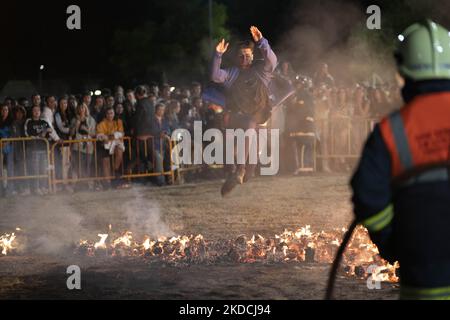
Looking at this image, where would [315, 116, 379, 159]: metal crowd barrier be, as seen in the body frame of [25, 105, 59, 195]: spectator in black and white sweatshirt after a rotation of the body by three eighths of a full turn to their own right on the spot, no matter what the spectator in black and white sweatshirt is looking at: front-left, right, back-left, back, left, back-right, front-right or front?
back-right

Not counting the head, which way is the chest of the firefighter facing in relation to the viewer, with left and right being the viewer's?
facing away from the viewer

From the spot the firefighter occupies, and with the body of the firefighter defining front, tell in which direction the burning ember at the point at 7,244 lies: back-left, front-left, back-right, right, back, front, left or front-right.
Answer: front-left

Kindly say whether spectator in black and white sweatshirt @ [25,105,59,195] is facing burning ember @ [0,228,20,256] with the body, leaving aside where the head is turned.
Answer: yes

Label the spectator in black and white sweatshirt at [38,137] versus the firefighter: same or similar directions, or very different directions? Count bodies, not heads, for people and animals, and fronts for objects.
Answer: very different directions

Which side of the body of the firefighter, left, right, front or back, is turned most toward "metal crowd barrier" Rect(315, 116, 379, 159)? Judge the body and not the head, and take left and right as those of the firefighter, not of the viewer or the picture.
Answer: front

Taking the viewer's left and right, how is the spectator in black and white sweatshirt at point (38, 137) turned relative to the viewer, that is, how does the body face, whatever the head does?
facing the viewer

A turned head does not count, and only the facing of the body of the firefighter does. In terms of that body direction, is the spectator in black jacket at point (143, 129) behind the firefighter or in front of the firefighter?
in front

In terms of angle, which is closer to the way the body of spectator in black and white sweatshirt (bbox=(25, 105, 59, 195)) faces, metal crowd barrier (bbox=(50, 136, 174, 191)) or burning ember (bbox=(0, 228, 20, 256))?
the burning ember

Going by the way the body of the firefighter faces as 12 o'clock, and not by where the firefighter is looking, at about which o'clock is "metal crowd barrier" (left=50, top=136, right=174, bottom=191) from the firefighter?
The metal crowd barrier is roughly at 11 o'clock from the firefighter.

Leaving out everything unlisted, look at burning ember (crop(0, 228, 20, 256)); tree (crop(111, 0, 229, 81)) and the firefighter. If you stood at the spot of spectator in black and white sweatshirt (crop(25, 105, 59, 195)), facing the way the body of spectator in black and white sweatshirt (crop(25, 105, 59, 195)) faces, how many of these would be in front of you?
2

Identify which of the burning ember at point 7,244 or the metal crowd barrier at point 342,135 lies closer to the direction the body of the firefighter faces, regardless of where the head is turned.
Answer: the metal crowd barrier

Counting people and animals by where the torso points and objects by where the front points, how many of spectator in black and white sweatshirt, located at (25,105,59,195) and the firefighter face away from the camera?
1

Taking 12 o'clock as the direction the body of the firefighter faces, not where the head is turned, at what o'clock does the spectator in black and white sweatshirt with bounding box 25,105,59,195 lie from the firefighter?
The spectator in black and white sweatshirt is roughly at 11 o'clock from the firefighter.

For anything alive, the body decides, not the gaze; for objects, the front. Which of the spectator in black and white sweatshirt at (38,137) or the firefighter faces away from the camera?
the firefighter
